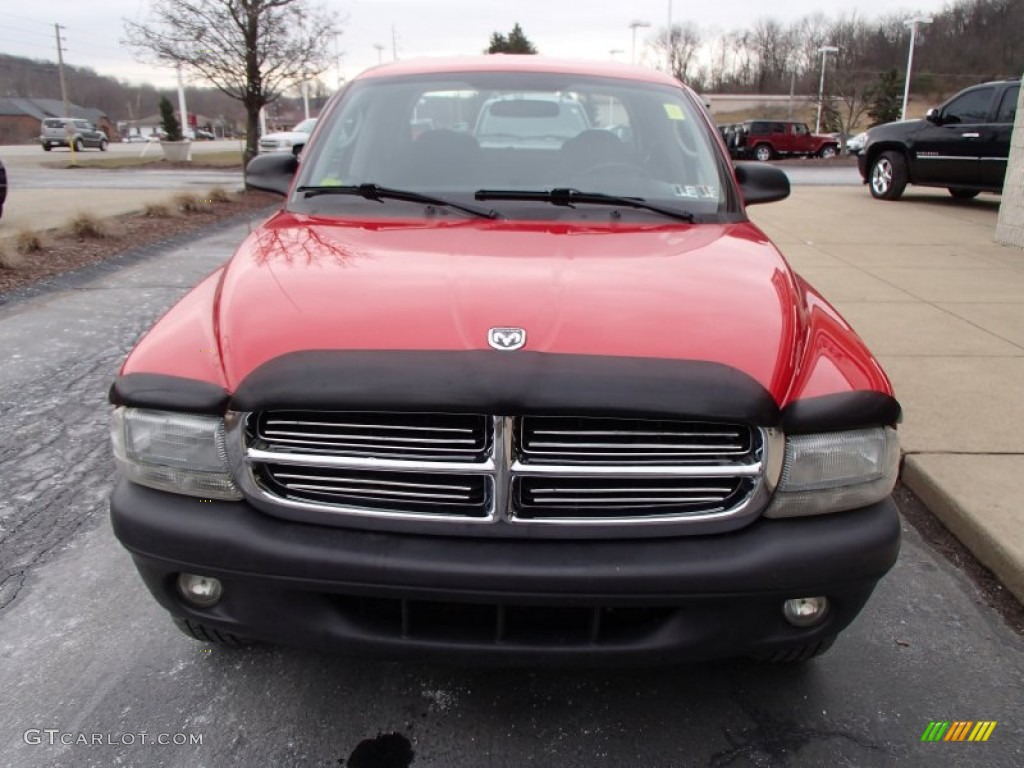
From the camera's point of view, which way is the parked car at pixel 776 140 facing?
to the viewer's right

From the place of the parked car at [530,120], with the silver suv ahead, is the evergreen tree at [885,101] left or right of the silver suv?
right

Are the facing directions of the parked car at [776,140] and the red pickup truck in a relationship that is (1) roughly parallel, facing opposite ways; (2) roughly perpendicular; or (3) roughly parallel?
roughly perpendicular

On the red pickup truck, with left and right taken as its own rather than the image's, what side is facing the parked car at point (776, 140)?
back

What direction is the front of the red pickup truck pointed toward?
toward the camera

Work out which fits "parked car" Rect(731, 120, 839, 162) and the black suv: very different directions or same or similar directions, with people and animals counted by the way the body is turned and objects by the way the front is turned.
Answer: very different directions

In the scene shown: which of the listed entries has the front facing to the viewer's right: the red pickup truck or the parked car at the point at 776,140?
the parked car

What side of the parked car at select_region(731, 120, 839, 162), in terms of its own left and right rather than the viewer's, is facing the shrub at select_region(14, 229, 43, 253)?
right

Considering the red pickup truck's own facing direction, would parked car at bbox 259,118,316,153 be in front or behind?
behind

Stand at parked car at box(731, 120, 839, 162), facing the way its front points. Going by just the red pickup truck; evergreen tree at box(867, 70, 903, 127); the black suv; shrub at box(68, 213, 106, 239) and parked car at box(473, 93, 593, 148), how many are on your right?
4

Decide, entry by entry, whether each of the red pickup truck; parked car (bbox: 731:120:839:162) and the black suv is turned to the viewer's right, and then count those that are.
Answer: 1

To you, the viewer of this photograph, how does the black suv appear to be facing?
facing to the left of the viewer

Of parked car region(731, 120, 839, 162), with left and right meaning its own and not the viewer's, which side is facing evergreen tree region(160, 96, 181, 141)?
back

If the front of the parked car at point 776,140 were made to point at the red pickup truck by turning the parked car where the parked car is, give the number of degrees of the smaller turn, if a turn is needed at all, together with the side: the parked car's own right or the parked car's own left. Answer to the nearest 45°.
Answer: approximately 90° to the parked car's own right

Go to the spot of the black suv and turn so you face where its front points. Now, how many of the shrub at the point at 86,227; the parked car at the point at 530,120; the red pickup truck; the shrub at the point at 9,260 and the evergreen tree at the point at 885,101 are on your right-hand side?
1

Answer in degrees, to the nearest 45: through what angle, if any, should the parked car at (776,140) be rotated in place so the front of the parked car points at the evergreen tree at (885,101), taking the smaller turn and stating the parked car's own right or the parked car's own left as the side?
approximately 45° to the parked car's own left

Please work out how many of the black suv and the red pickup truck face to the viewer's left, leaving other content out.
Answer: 1
